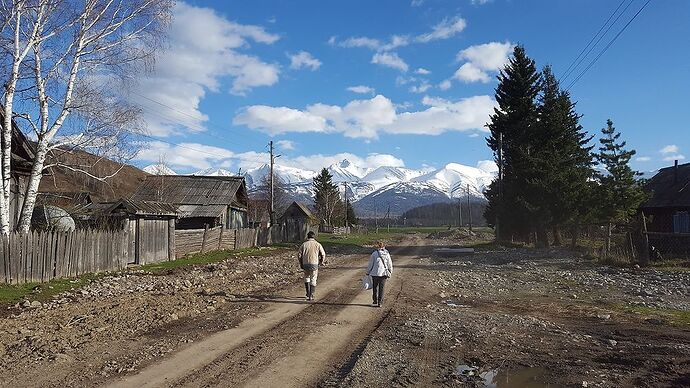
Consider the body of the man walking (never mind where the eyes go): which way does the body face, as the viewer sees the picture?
away from the camera

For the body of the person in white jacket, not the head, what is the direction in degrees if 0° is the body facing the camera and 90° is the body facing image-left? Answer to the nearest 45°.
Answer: approximately 180°

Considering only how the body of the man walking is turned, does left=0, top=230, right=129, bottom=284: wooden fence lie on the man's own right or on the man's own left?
on the man's own left

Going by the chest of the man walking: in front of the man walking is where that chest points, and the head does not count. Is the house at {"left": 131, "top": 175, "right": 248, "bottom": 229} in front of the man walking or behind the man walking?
in front

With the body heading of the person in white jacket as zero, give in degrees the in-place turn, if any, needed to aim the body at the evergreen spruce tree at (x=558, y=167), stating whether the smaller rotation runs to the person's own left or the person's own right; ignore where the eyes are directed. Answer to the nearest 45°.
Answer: approximately 45° to the person's own right

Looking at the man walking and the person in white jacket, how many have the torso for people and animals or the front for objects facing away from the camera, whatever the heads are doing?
2

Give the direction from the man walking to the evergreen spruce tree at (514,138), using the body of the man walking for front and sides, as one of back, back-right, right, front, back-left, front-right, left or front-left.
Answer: front-right

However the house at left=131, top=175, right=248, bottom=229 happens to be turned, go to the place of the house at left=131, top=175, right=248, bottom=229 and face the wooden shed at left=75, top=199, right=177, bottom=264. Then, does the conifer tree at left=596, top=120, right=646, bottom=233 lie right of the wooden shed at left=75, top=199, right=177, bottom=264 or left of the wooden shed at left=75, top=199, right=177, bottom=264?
left

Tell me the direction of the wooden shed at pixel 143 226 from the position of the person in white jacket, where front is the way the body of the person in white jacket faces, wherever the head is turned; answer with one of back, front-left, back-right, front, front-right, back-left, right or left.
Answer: front-left
